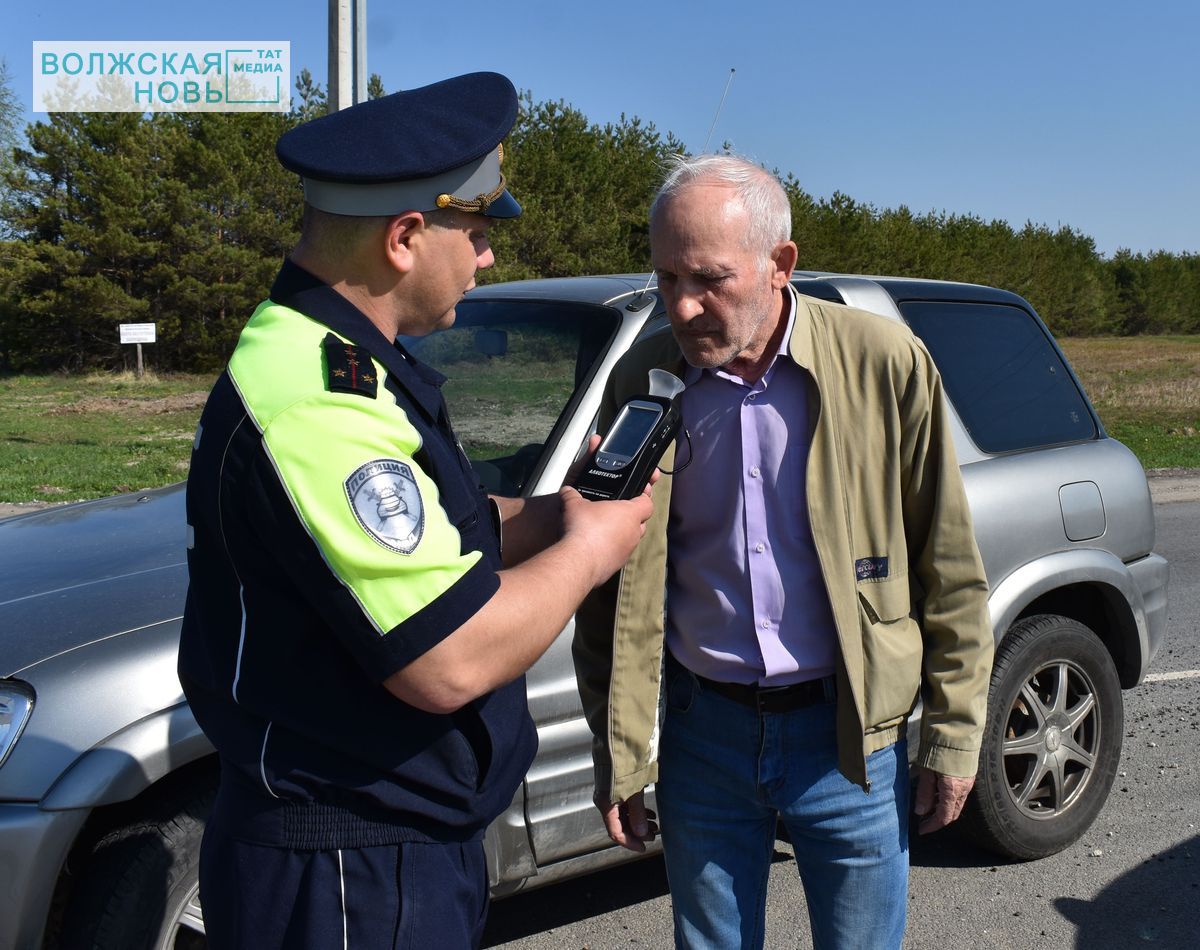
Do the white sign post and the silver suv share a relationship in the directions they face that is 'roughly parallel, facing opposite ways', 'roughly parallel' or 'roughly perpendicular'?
roughly perpendicular

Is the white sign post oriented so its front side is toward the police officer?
yes

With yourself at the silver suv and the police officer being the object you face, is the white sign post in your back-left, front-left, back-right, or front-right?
back-right

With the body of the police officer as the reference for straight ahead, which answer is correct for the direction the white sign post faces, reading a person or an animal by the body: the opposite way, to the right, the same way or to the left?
to the right

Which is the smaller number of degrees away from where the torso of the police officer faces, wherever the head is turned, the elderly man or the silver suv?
the elderly man

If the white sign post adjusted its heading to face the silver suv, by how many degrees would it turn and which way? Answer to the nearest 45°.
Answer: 0° — it already faces it

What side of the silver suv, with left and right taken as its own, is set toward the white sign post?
right

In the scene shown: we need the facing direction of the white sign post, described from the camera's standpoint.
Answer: facing the viewer

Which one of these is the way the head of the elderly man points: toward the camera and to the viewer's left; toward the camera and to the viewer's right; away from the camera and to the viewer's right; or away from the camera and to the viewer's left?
toward the camera and to the viewer's left

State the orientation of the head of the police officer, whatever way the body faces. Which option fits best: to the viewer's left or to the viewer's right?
to the viewer's right

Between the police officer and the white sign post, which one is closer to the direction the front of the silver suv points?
the police officer

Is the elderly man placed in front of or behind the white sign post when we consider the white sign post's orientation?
in front

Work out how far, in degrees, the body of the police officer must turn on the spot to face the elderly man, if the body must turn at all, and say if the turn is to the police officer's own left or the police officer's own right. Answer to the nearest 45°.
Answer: approximately 45° to the police officer's own left

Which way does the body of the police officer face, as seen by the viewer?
to the viewer's right

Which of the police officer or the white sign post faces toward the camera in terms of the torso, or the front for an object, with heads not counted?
the white sign post
